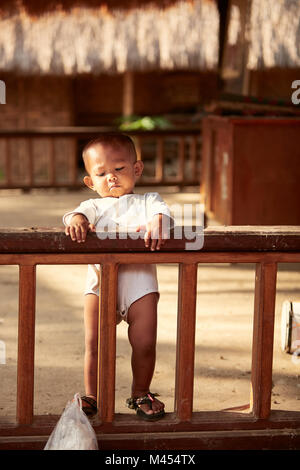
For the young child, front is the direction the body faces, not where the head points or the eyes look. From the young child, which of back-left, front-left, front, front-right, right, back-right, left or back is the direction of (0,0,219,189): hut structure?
back

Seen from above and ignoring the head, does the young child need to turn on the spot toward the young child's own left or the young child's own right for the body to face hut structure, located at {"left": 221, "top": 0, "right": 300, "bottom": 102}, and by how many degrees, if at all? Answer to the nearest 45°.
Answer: approximately 180°

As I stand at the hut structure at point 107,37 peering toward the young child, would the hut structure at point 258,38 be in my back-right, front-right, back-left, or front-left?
front-left

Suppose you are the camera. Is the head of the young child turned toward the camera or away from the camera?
toward the camera

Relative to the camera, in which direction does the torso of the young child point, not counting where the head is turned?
toward the camera

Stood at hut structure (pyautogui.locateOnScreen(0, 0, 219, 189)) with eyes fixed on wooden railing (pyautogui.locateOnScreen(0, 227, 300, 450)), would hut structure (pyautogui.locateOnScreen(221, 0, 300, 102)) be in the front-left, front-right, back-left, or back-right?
front-left
